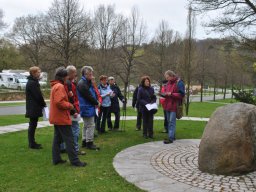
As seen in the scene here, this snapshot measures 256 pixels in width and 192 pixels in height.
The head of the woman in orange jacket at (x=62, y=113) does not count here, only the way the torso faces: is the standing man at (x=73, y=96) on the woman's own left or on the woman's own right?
on the woman's own left

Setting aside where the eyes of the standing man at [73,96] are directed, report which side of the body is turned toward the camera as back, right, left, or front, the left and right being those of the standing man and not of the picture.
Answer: right

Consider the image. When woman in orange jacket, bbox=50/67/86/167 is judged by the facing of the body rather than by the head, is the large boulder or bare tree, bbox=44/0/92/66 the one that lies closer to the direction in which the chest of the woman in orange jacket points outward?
the large boulder

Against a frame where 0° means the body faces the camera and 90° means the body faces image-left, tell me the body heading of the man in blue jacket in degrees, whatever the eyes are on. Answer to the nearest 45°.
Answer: approximately 270°

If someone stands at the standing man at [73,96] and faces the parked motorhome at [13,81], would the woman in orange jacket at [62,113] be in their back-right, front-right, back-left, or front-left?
back-left

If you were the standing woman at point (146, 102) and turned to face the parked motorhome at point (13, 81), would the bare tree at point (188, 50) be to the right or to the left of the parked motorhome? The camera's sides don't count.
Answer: right

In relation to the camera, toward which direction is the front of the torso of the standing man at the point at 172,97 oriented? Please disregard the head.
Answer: to the viewer's left

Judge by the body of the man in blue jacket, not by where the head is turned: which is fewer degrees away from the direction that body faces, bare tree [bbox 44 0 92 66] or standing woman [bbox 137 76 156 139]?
the standing woman

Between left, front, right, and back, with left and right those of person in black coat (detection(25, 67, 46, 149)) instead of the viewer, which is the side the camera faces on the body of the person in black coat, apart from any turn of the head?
right
